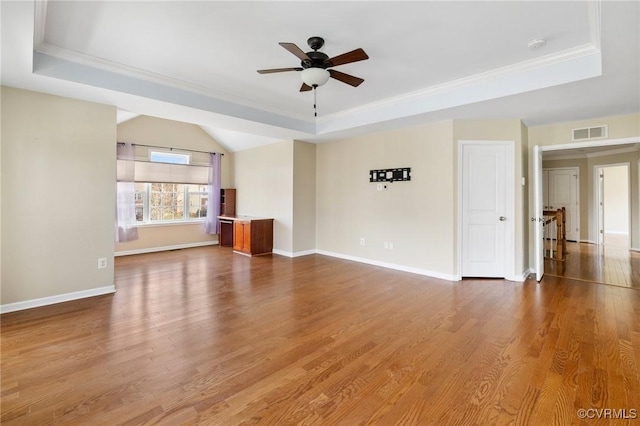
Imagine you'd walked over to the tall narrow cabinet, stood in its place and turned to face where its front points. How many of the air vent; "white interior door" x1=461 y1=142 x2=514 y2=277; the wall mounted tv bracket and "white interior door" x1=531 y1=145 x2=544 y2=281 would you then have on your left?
4

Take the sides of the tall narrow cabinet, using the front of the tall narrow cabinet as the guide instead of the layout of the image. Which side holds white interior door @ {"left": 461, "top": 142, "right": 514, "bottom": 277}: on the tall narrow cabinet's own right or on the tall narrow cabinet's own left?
on the tall narrow cabinet's own left

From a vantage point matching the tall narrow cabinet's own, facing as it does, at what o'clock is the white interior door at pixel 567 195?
The white interior door is roughly at 8 o'clock from the tall narrow cabinet.

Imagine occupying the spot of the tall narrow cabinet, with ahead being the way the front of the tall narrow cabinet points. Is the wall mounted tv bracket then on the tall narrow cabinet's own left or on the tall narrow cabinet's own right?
on the tall narrow cabinet's own left

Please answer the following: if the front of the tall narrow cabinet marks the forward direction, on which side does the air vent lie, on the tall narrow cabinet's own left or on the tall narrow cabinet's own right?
on the tall narrow cabinet's own left

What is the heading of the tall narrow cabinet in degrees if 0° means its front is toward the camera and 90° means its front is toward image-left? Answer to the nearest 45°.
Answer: approximately 45°
